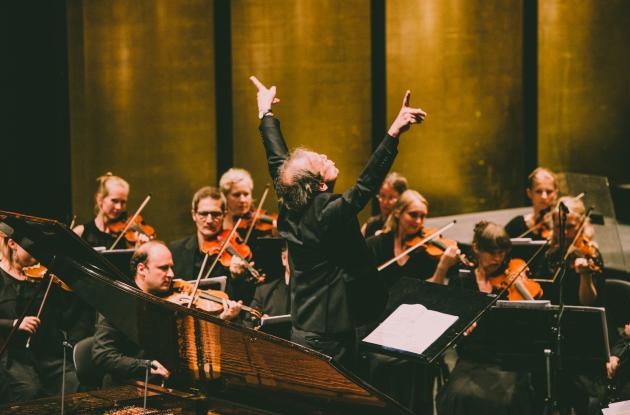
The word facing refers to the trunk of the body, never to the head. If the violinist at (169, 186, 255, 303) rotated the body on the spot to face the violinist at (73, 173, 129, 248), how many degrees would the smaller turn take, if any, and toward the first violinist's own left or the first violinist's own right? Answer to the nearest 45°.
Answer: approximately 135° to the first violinist's own right

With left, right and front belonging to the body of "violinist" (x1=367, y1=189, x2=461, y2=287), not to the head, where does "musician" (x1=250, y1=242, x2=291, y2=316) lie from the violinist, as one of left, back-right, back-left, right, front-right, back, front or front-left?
right

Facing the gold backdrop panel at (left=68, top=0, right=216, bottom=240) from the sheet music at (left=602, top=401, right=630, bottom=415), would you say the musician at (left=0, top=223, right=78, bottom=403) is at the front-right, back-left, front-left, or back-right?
front-left

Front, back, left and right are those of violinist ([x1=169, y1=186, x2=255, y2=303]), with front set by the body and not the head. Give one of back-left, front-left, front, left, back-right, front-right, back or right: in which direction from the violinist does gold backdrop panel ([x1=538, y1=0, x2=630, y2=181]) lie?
back-left

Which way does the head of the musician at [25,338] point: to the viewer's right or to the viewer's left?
to the viewer's right

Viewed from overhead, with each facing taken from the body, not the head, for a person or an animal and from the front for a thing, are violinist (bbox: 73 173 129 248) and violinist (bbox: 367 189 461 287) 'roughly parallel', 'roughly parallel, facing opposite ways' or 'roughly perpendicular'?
roughly parallel

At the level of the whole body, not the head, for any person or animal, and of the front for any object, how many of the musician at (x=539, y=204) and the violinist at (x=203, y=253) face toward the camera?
2

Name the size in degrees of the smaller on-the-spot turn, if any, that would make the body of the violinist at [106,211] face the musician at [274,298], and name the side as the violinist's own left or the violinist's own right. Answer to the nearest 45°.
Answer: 0° — they already face them

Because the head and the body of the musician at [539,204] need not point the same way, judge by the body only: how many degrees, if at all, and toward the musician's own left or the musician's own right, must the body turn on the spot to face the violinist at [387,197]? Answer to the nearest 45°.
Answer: approximately 90° to the musician's own right

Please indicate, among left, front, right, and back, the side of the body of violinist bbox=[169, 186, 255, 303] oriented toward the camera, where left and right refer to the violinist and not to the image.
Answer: front

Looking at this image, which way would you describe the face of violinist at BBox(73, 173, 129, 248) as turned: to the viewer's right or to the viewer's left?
to the viewer's right
